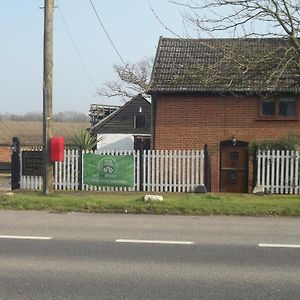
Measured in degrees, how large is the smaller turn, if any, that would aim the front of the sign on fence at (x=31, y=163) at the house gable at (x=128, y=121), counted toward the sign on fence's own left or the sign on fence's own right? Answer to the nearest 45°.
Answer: approximately 180°

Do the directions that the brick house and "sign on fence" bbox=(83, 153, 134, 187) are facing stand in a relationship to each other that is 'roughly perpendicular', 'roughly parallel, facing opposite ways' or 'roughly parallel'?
roughly parallel

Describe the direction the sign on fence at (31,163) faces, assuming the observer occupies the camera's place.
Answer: facing the viewer

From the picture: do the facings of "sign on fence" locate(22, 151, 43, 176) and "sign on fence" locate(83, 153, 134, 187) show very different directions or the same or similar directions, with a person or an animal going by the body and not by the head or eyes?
same or similar directions

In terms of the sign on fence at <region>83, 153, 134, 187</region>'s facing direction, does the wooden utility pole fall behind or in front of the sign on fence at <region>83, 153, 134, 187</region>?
in front

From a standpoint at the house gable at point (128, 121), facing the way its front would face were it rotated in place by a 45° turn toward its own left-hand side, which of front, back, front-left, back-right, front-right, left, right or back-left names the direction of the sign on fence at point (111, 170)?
front-right

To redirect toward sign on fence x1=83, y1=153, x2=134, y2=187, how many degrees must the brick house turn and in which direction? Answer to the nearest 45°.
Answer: approximately 45° to its right

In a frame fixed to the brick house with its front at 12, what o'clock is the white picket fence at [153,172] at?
The white picket fence is roughly at 1 o'clock from the brick house.

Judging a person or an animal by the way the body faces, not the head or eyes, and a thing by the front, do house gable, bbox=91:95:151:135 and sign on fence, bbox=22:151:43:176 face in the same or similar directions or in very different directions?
same or similar directions

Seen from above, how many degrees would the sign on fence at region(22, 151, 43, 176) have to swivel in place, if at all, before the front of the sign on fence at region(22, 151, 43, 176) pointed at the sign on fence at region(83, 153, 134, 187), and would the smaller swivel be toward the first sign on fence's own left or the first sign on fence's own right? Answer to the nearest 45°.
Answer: approximately 45° to the first sign on fence's own left

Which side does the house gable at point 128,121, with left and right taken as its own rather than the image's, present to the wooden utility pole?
front

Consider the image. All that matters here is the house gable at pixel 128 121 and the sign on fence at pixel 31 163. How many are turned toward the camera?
2

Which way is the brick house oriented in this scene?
toward the camera

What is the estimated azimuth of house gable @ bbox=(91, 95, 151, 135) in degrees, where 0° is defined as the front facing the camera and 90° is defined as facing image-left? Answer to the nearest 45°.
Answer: approximately 0°
